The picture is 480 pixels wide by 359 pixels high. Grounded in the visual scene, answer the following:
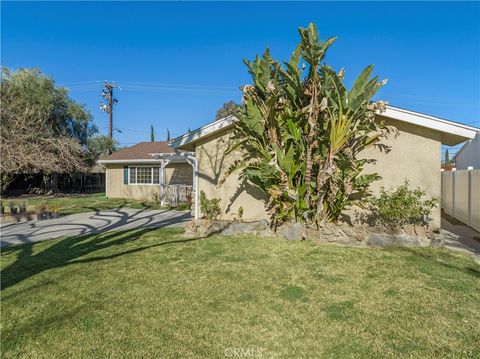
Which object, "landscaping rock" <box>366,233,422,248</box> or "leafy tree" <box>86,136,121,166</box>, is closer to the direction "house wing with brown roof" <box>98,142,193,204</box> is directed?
the landscaping rock

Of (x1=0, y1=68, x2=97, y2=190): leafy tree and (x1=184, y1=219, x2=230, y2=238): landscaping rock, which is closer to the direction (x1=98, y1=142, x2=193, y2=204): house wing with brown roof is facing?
the landscaping rock

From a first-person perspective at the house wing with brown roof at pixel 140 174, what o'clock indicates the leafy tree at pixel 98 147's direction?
The leafy tree is roughly at 5 o'clock from the house wing with brown roof.

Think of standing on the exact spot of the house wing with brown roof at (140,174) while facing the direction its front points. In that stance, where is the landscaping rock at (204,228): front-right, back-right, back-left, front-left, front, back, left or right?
front

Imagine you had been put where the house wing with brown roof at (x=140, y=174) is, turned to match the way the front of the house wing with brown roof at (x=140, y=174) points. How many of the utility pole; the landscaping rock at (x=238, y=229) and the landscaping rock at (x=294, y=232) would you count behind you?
1

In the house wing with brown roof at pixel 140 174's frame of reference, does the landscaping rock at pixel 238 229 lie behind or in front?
in front

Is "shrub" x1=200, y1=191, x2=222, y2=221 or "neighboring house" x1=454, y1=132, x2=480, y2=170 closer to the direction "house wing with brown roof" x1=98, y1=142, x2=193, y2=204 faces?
the shrub

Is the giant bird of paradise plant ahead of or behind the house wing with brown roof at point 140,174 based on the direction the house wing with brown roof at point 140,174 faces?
ahead

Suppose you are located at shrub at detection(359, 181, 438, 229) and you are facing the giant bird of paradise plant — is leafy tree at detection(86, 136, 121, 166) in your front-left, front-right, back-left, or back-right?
front-right

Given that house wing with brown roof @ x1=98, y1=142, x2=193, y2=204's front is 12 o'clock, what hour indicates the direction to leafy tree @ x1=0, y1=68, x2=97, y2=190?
The leafy tree is roughly at 2 o'clock from the house wing with brown roof.

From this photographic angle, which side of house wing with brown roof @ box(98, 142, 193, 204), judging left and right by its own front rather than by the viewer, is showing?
front

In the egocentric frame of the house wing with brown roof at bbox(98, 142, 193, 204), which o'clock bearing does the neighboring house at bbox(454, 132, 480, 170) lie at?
the neighboring house at bbox(454, 132, 480, 170) is roughly at 10 o'clock from the house wing with brown roof at bbox(98, 142, 193, 204).

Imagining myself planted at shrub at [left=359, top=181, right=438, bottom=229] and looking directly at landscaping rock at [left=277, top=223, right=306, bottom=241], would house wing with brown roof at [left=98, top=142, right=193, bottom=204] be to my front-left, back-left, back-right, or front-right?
front-right
